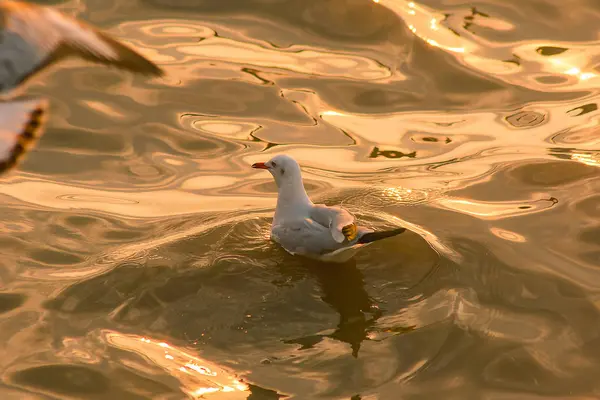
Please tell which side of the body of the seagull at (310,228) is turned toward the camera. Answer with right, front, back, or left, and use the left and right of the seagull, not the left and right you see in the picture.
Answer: left

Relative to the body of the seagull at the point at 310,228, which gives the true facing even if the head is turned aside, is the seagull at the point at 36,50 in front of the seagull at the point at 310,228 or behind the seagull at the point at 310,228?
in front
